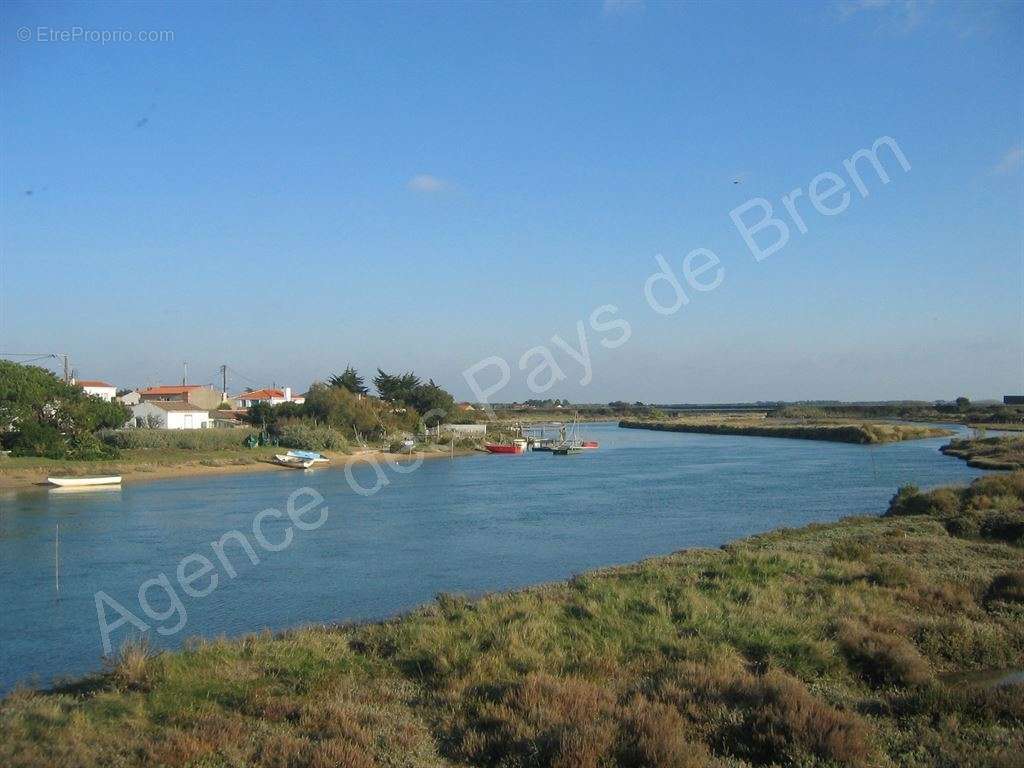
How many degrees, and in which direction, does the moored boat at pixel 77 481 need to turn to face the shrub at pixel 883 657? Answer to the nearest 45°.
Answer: approximately 90° to its left

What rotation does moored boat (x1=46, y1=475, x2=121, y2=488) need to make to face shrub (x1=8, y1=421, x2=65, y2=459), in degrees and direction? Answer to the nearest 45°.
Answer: approximately 90° to its right

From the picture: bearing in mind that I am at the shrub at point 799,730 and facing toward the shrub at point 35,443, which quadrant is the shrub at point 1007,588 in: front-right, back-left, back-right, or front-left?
front-right

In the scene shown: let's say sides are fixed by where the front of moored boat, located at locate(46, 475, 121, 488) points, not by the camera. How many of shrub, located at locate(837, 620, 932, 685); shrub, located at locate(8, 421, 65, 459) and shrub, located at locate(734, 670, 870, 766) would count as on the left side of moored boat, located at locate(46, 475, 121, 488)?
2

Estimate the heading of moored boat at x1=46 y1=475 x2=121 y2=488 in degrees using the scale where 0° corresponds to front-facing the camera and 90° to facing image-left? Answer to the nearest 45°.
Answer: approximately 90°

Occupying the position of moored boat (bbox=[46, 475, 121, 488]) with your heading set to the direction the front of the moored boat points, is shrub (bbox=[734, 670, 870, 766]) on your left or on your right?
on your left

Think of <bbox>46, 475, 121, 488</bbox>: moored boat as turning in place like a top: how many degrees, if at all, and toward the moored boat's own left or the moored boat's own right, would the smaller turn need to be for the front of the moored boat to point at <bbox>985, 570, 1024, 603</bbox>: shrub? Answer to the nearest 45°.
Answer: approximately 90° to the moored boat's own left
